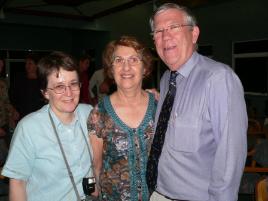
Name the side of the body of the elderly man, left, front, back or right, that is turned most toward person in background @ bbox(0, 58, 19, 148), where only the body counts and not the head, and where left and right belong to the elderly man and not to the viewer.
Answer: right

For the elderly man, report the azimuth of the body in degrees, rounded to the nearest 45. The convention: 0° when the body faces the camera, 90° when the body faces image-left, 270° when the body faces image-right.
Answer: approximately 45°

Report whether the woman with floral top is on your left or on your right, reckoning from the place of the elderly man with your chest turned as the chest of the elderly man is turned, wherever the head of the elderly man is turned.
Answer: on your right

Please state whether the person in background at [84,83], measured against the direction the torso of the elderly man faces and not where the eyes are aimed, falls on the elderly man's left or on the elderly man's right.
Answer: on the elderly man's right

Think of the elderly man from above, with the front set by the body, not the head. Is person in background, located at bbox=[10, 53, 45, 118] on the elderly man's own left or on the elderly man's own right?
on the elderly man's own right

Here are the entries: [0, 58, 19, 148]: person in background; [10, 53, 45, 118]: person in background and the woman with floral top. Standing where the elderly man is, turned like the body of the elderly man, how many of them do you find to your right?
3

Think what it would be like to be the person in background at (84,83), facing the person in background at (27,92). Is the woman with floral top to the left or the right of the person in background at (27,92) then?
left
